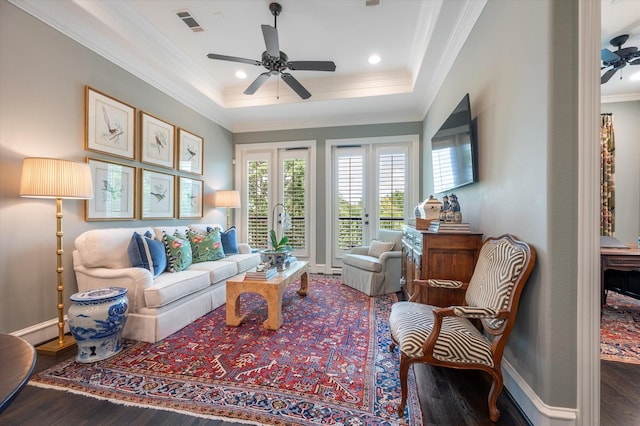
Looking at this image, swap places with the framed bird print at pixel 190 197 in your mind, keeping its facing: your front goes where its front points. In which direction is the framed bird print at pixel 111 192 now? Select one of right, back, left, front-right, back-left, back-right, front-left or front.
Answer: right

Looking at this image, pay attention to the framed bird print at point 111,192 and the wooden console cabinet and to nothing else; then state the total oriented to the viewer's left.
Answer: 1

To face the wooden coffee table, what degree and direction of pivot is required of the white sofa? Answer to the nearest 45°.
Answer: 0° — it already faces it

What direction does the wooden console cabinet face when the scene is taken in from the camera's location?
facing to the left of the viewer

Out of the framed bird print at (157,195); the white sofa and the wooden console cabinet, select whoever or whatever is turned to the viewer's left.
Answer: the wooden console cabinet

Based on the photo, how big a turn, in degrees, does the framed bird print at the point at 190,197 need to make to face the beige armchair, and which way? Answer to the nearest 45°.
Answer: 0° — it already faces it

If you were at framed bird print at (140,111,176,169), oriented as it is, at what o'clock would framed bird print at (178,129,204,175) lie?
framed bird print at (178,129,204,175) is roughly at 9 o'clock from framed bird print at (140,111,176,169).

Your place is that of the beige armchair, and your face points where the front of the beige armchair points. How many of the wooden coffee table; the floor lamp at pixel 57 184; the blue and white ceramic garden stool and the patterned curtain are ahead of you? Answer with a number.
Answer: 3
